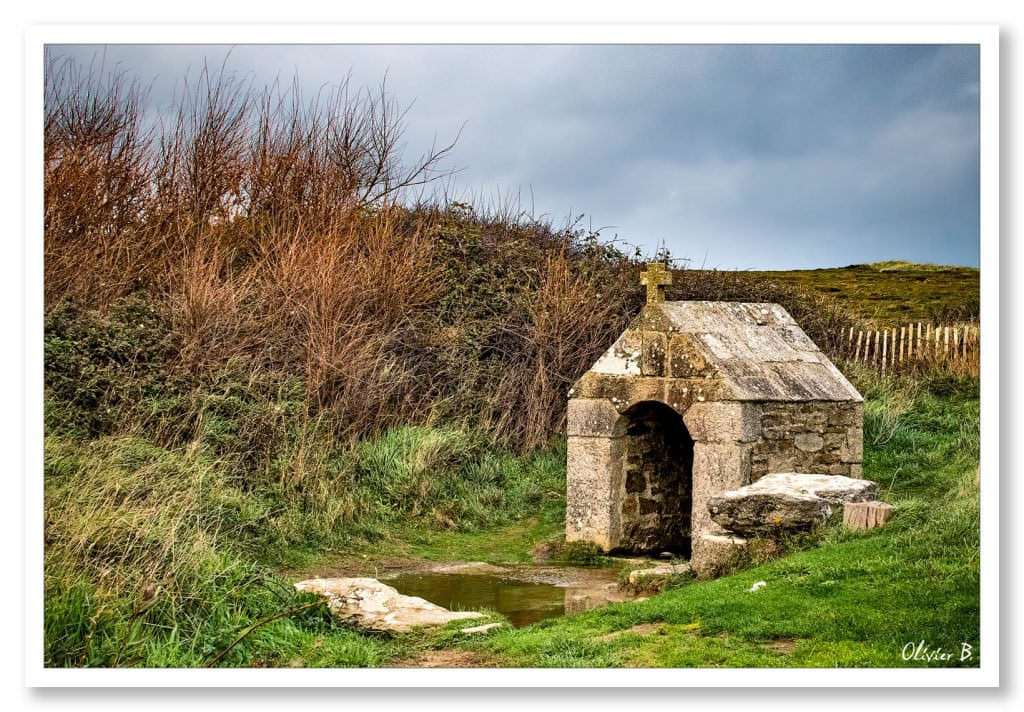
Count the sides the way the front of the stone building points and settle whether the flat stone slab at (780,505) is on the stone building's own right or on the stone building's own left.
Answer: on the stone building's own left

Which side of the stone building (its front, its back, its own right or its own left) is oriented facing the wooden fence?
back

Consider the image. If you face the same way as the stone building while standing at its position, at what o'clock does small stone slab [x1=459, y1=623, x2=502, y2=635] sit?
The small stone slab is roughly at 11 o'clock from the stone building.

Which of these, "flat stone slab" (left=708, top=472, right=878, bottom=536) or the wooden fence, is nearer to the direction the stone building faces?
the flat stone slab

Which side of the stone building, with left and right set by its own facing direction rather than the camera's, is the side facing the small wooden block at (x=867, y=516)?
left

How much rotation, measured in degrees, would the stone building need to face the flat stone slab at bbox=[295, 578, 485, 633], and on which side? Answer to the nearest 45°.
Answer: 0° — it already faces it

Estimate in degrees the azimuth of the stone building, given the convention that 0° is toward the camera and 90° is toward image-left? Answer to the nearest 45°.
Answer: approximately 45°

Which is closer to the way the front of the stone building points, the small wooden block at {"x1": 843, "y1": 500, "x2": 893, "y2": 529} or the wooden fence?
the small wooden block
